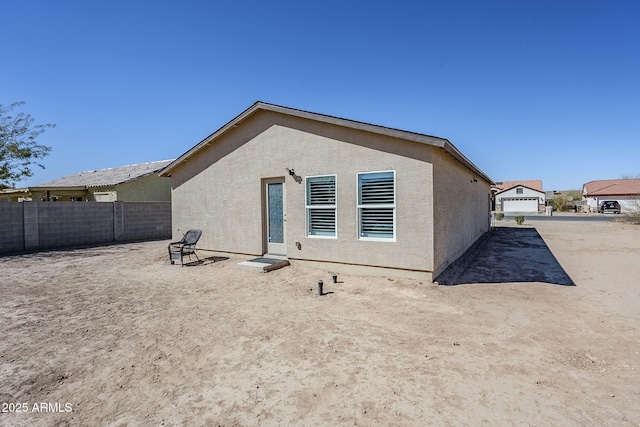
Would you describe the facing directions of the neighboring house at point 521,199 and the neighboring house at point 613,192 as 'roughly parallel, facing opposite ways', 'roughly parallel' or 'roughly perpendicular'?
roughly parallel

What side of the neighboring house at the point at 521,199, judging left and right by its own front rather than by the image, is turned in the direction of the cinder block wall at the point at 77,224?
front

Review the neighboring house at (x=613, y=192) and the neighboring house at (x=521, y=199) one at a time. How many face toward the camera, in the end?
2

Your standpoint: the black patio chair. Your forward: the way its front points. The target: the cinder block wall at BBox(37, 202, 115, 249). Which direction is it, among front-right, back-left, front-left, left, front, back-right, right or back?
right

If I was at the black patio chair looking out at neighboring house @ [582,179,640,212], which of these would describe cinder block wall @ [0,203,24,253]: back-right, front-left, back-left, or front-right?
back-left

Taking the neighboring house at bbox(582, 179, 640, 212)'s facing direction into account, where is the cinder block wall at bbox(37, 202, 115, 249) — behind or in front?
in front

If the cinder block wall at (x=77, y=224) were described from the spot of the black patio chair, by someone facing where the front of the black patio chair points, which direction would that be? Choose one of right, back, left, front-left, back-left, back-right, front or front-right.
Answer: right

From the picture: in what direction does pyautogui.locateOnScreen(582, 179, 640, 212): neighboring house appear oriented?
toward the camera

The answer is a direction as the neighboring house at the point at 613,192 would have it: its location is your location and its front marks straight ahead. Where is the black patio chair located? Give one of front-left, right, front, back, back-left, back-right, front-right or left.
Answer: front

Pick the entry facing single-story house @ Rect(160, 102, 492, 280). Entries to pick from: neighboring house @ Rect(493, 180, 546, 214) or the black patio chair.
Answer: the neighboring house

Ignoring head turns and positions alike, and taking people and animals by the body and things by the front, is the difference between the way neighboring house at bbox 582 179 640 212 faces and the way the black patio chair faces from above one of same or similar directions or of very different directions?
same or similar directions

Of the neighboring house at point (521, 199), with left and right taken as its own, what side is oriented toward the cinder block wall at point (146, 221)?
front

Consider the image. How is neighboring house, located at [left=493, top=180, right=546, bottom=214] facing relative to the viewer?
toward the camera

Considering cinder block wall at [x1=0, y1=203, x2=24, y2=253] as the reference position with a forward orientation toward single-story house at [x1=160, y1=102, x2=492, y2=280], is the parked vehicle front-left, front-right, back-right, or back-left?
front-left

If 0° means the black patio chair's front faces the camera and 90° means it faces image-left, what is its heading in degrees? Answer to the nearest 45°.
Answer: approximately 45°
